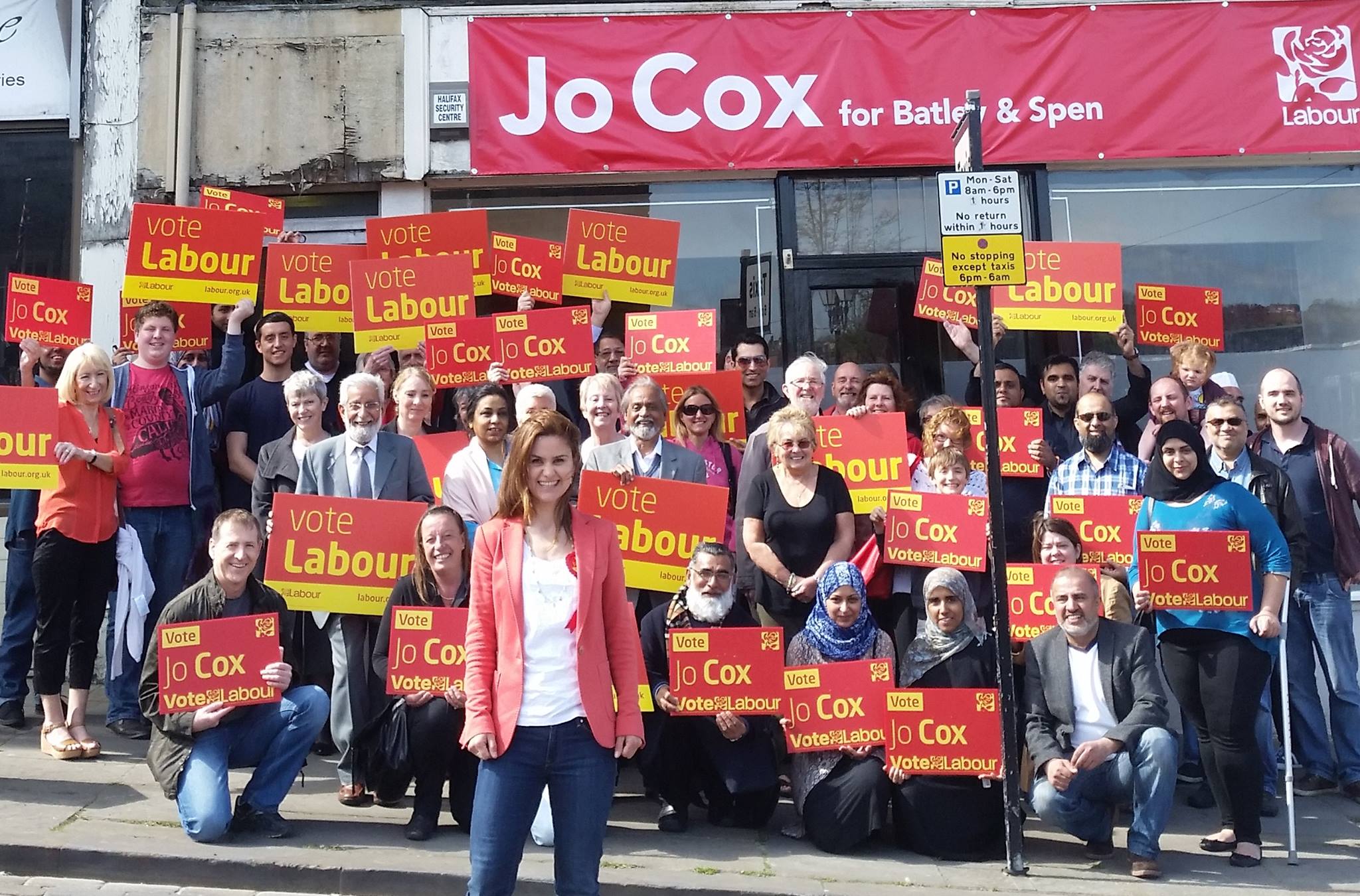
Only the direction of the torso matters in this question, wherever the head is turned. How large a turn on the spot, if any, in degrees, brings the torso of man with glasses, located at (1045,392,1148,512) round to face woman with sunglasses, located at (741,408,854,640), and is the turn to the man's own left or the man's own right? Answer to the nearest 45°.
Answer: approximately 45° to the man's own right

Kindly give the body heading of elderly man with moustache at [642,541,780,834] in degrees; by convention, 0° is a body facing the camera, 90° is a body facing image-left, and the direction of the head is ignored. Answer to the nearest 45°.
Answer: approximately 0°

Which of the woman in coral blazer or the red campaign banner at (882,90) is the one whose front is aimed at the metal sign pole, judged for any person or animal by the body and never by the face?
the red campaign banner

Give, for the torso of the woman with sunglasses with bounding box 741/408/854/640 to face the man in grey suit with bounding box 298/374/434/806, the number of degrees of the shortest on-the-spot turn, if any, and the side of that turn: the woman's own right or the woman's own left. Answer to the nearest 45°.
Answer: approximately 90° to the woman's own right

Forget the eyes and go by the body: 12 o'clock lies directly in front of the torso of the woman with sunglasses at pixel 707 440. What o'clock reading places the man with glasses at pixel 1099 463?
The man with glasses is roughly at 9 o'clock from the woman with sunglasses.

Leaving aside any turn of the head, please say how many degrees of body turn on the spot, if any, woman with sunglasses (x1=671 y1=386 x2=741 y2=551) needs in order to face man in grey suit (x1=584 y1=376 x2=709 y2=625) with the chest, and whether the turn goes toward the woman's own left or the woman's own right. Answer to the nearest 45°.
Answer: approximately 45° to the woman's own right

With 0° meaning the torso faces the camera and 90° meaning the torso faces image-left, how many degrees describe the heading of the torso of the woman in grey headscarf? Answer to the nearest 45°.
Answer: approximately 0°
